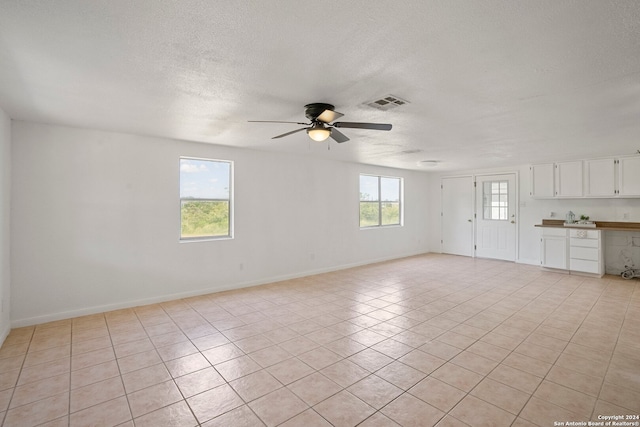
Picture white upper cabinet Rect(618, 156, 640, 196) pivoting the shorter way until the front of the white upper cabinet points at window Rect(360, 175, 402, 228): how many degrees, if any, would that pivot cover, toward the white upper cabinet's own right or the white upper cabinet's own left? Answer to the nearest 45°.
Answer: approximately 90° to the white upper cabinet's own right

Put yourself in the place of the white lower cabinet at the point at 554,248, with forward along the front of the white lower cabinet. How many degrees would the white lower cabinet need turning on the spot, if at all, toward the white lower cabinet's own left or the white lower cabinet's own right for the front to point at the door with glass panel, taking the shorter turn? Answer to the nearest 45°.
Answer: approximately 135° to the white lower cabinet's own right

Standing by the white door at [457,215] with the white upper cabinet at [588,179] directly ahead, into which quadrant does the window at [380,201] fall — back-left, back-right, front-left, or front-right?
back-right

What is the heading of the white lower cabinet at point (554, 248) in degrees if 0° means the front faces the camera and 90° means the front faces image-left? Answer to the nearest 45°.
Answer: approximately 0°
